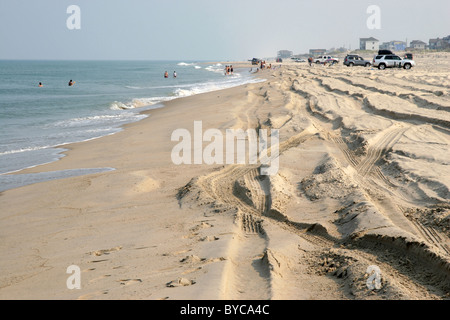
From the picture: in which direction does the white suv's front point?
to the viewer's right

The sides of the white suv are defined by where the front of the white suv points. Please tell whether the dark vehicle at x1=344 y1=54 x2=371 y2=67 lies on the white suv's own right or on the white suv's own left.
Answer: on the white suv's own left
